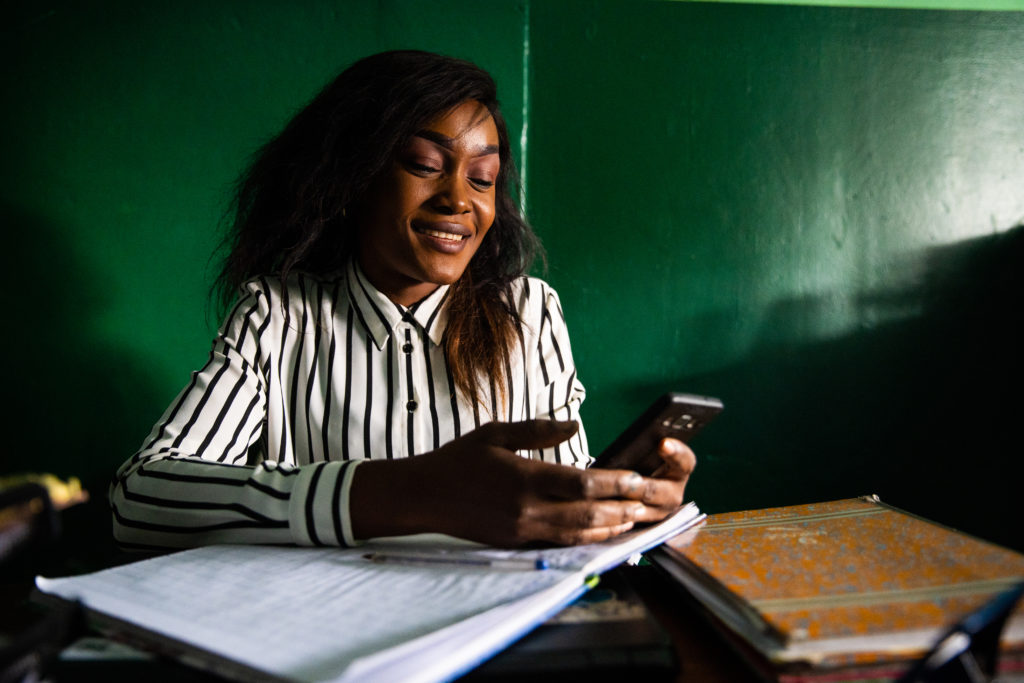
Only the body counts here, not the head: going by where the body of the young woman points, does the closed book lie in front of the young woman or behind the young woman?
in front

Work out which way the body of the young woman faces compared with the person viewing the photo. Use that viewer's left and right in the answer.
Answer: facing the viewer

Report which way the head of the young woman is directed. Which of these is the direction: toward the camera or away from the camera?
toward the camera

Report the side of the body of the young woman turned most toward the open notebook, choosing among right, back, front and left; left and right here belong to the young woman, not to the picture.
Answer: front

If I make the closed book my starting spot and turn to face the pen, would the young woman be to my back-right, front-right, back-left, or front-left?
front-right

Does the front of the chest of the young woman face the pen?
yes
